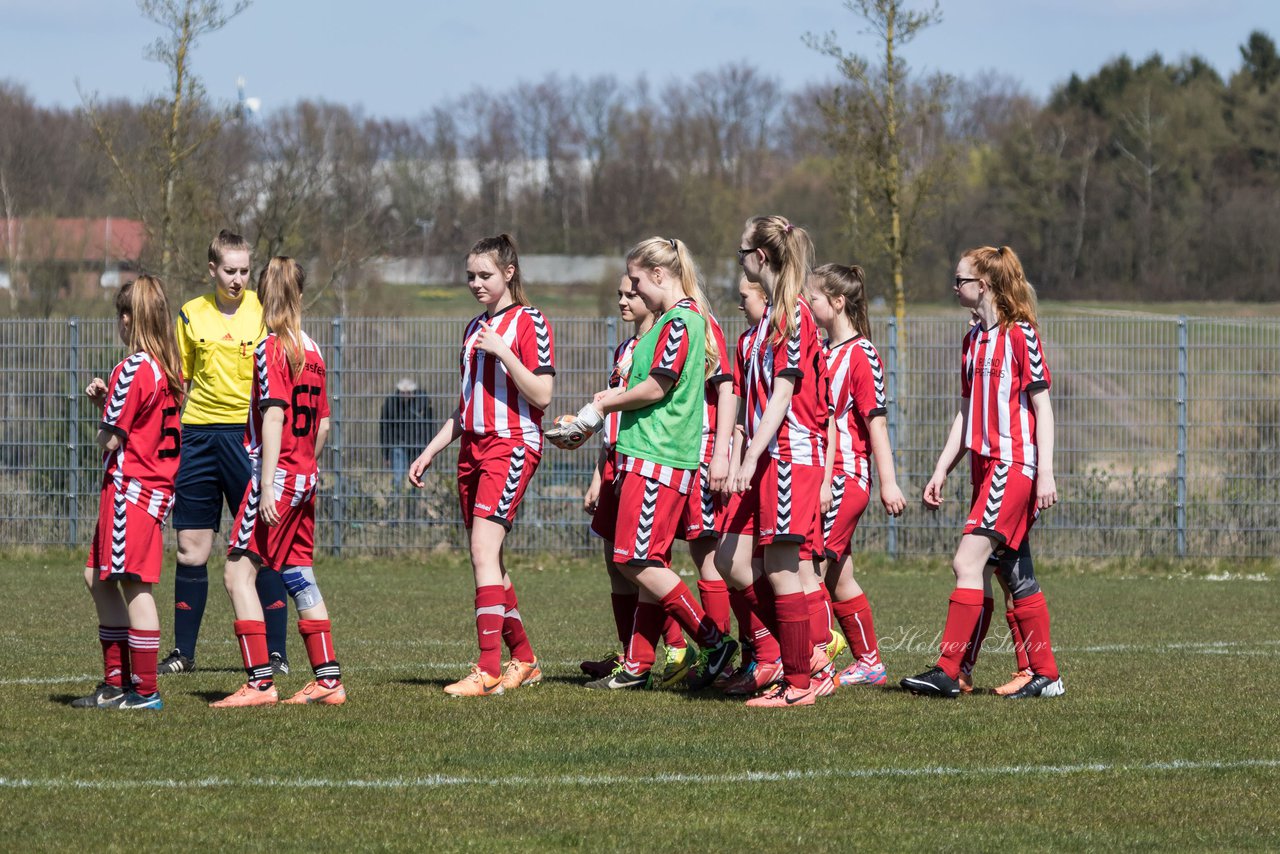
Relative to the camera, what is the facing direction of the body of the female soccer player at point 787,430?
to the viewer's left

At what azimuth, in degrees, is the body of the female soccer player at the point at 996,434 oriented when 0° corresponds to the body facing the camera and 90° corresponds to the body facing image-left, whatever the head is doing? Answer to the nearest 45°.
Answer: approximately 90°

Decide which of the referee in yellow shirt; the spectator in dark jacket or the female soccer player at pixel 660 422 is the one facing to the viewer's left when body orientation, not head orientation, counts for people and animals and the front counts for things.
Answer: the female soccer player

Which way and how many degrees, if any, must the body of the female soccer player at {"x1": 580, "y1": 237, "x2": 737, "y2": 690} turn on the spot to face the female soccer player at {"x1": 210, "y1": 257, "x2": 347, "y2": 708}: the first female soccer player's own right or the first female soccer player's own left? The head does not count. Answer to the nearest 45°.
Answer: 0° — they already face them

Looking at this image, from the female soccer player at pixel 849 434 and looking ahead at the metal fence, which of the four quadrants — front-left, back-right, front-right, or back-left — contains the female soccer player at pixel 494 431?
back-left

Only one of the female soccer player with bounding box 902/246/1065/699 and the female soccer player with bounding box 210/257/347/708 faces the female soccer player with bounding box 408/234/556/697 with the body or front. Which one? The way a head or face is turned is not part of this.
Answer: the female soccer player with bounding box 902/246/1065/699

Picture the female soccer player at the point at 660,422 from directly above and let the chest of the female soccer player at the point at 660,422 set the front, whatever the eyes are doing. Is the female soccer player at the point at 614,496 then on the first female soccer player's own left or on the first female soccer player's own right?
on the first female soccer player's own right
